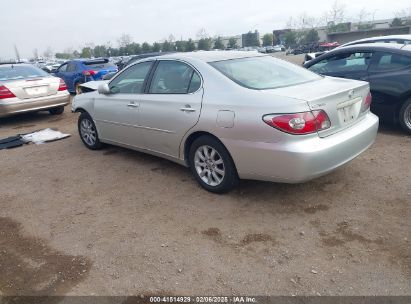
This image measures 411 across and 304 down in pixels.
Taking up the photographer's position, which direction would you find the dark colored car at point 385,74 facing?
facing to the left of the viewer

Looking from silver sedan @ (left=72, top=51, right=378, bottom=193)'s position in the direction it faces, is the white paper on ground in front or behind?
in front

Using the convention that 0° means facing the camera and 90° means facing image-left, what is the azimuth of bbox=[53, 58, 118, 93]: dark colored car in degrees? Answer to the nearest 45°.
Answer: approximately 135°

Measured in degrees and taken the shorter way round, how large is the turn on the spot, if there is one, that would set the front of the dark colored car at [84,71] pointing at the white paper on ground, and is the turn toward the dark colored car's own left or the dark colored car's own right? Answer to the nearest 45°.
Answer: approximately 135° to the dark colored car's own left

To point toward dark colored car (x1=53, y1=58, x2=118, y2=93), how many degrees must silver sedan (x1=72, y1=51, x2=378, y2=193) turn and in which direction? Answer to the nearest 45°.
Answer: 0° — it already faces it

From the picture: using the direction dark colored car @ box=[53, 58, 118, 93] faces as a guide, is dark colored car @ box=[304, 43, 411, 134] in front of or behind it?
behind

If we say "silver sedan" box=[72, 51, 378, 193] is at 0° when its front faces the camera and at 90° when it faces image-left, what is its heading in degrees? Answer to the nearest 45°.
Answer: approximately 135°

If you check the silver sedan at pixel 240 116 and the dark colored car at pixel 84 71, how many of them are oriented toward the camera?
0
